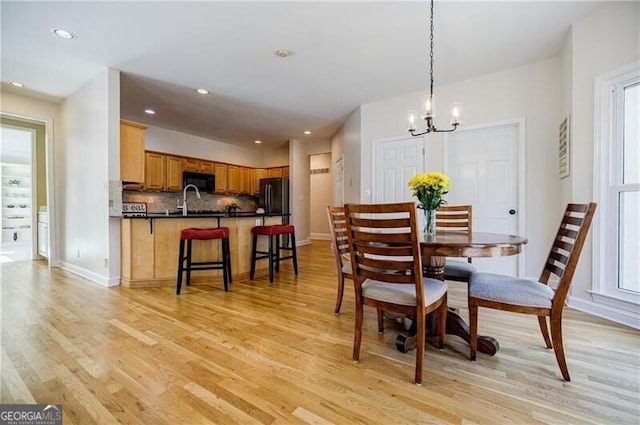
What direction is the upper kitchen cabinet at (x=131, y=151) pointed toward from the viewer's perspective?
to the viewer's right

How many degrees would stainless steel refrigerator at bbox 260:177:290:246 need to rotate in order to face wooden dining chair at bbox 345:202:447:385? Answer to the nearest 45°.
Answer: approximately 45° to its left

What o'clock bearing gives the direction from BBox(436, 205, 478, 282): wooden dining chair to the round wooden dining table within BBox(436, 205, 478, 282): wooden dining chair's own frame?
The round wooden dining table is roughly at 12 o'clock from the wooden dining chair.

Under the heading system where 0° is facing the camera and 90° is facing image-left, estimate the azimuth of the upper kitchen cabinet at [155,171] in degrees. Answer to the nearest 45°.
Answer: approximately 315°

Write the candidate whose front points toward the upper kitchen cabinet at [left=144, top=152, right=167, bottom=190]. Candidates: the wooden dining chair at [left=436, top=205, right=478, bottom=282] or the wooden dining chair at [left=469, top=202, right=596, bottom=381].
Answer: the wooden dining chair at [left=469, top=202, right=596, bottom=381]

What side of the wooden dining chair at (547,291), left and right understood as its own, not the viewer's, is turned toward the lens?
left

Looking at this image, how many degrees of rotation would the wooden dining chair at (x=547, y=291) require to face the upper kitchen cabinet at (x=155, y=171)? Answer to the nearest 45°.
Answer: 0° — it already faces it

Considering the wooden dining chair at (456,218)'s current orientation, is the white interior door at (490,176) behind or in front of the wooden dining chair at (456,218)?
behind
